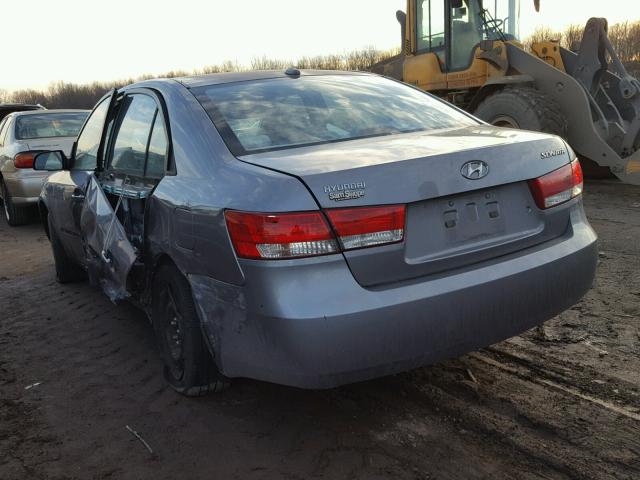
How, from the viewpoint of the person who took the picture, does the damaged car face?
facing away from the viewer and to the left of the viewer

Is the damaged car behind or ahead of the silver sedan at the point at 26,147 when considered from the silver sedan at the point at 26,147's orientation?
behind

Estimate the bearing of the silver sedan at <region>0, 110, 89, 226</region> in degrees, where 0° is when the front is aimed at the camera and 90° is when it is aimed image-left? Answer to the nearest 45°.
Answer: approximately 180°

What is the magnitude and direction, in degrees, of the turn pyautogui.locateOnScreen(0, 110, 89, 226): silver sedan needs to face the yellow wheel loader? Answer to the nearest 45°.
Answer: approximately 135° to its right

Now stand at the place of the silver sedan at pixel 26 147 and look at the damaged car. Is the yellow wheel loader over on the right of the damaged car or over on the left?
left

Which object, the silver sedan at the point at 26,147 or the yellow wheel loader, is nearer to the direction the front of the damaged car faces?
the silver sedan

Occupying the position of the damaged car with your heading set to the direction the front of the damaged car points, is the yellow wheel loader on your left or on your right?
on your right
